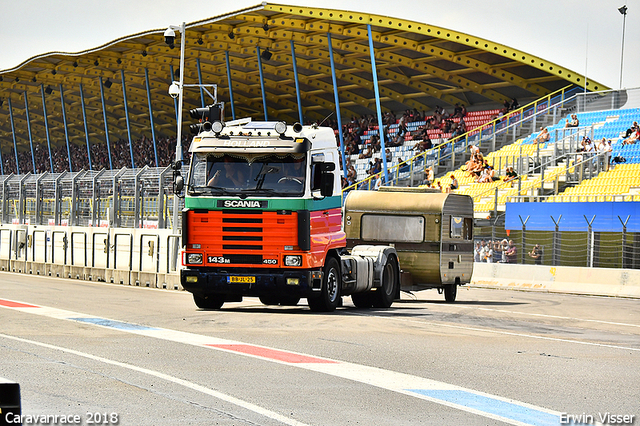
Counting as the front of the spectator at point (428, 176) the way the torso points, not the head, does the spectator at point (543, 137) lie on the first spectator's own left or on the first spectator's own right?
on the first spectator's own left

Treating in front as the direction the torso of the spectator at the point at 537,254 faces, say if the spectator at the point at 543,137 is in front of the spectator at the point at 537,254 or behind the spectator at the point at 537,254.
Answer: behind

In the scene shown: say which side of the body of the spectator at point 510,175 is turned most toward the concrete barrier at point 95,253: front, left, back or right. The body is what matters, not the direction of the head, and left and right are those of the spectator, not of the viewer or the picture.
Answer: front

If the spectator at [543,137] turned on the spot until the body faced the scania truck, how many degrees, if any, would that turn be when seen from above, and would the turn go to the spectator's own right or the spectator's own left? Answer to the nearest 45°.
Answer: approximately 45° to the spectator's own left

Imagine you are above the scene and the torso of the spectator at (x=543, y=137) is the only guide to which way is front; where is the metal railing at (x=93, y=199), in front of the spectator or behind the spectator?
in front

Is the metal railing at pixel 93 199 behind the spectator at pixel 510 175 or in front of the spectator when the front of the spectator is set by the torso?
in front

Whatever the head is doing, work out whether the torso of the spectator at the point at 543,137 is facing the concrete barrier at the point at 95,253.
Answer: yes
